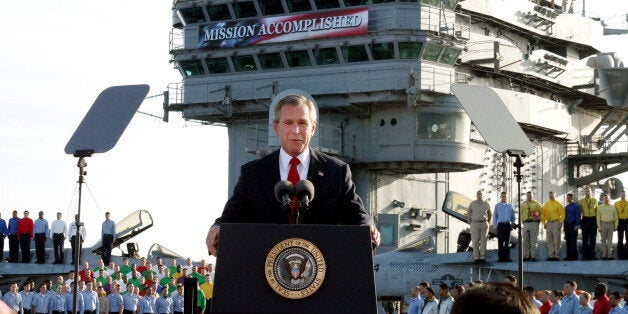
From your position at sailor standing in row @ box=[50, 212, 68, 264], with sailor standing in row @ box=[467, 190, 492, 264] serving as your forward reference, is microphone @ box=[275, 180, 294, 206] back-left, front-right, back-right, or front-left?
front-right

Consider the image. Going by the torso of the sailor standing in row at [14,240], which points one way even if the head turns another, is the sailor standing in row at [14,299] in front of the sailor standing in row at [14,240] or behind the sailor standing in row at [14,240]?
in front

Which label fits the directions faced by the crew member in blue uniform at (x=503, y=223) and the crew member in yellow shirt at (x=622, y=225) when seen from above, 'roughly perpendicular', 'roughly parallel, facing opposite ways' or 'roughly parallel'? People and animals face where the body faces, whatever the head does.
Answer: roughly parallel

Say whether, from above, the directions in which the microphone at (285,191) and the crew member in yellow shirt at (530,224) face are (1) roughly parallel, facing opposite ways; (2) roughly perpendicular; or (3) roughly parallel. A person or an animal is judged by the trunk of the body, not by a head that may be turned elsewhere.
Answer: roughly parallel, facing opposite ways

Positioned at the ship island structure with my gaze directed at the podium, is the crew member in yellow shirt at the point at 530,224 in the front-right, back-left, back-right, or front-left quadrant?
front-left

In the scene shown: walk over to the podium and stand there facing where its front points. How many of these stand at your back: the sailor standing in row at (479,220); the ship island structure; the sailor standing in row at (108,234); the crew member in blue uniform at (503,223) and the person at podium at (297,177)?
5

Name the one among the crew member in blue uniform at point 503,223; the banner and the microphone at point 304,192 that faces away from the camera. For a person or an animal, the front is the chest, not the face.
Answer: the microphone

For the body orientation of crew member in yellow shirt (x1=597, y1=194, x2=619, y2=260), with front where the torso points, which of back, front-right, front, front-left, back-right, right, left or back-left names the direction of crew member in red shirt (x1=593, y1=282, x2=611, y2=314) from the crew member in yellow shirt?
front

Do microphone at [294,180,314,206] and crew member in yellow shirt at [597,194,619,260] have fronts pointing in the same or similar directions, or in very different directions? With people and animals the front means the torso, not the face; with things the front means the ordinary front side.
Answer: very different directions

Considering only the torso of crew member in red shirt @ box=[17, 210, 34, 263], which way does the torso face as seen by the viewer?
toward the camera

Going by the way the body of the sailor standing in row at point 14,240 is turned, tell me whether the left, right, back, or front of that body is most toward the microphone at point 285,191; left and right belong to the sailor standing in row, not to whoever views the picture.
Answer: front

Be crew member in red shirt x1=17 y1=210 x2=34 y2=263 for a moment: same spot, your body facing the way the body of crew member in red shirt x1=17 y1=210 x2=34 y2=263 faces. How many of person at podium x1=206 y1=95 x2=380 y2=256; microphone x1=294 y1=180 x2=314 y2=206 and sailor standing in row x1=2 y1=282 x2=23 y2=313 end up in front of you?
3

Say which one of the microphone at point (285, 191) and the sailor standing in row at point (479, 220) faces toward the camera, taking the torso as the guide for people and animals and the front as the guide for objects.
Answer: the sailor standing in row

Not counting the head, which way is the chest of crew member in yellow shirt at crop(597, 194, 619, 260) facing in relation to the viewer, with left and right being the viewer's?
facing the viewer
